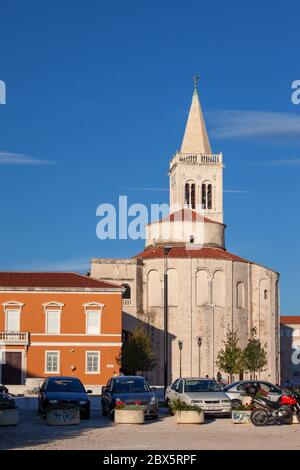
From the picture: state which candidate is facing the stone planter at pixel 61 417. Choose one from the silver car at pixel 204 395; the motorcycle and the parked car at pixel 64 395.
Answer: the parked car

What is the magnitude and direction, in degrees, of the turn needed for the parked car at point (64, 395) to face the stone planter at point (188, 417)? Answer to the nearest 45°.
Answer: approximately 45° to its left

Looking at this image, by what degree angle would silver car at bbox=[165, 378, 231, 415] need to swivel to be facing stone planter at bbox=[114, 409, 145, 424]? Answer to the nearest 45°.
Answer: approximately 90° to its right

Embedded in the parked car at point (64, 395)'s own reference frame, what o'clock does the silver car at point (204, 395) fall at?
The silver car is roughly at 9 o'clock from the parked car.

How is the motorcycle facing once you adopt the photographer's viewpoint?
facing to the right of the viewer

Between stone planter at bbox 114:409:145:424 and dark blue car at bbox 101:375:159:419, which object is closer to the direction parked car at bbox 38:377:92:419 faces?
the stone planter

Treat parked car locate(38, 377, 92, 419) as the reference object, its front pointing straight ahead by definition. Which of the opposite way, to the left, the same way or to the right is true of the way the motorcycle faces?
to the left

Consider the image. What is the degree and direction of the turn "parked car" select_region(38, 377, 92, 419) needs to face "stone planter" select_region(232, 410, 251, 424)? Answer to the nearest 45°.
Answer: approximately 45° to its left

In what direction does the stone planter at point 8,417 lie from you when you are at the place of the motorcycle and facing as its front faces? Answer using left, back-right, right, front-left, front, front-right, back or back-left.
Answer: back

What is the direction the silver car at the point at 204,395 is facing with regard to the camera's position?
facing the viewer and to the right of the viewer

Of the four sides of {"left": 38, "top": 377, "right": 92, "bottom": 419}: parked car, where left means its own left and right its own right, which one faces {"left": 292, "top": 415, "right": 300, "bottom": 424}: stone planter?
left

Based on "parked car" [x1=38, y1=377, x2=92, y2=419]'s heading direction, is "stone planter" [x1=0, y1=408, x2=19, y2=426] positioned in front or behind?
in front

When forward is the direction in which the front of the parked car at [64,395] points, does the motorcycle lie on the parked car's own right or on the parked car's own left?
on the parked car's own left
